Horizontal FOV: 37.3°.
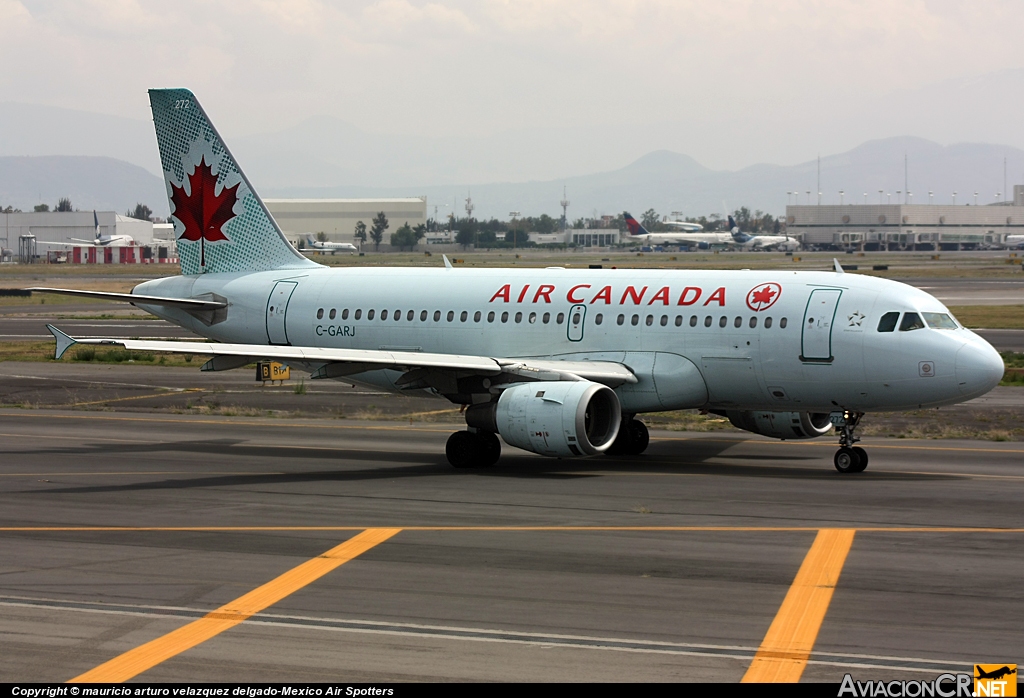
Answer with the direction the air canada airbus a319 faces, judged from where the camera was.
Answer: facing the viewer and to the right of the viewer
